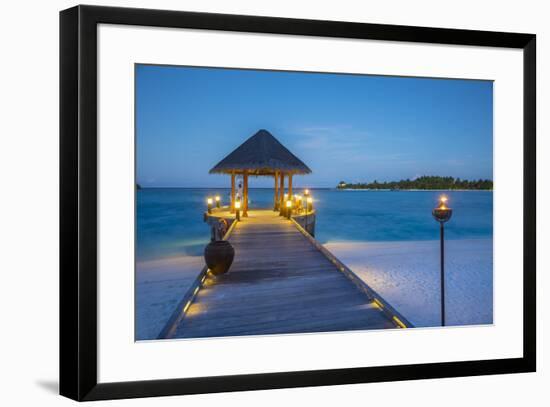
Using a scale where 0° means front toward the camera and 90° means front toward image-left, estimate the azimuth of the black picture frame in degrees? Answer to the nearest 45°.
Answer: approximately 315°
